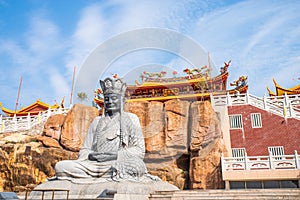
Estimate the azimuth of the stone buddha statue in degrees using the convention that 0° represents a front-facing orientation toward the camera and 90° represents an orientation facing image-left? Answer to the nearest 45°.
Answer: approximately 45°

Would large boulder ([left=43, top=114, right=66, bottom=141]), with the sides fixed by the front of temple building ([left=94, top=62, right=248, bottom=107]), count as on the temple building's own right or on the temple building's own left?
on the temple building's own right

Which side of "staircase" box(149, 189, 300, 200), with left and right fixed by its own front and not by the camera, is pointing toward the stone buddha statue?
right

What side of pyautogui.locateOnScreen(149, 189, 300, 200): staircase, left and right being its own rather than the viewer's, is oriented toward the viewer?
front

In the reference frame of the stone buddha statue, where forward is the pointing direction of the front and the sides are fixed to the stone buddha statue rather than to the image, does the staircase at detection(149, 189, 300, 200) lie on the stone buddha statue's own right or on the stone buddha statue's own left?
on the stone buddha statue's own left

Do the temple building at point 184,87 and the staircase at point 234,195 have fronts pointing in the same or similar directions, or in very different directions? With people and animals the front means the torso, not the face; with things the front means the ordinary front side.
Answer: same or similar directions

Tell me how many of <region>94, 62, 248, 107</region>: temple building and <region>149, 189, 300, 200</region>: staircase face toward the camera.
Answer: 2

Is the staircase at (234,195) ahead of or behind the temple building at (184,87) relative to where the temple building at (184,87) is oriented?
ahead

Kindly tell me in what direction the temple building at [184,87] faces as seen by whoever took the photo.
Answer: facing the viewer

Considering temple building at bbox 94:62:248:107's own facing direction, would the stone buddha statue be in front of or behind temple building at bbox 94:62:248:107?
in front

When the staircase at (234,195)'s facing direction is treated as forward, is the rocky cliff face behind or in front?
behind
